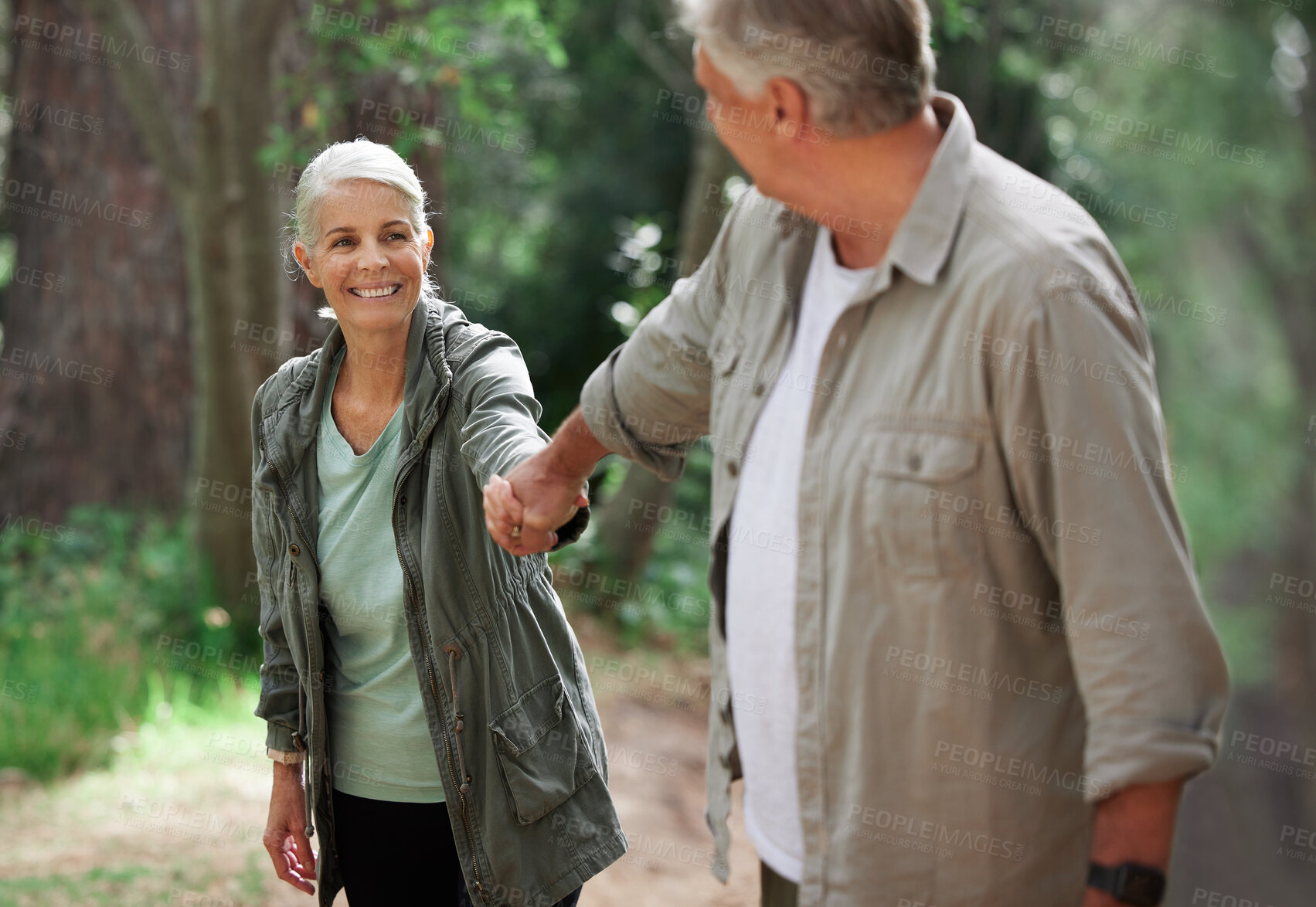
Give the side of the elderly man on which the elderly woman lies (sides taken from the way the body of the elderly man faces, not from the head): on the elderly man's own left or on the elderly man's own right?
on the elderly man's own right

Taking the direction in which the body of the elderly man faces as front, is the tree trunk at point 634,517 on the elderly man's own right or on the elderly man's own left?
on the elderly man's own right

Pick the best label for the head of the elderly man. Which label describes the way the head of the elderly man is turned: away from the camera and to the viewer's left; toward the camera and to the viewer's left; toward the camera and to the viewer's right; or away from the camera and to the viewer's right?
away from the camera and to the viewer's left

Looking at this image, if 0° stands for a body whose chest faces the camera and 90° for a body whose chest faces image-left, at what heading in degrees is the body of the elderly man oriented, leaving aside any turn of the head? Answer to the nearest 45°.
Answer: approximately 45°

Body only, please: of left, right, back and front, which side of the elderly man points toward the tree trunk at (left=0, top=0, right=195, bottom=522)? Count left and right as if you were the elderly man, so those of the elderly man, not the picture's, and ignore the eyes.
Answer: right

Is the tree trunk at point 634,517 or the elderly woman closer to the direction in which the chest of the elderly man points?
the elderly woman
